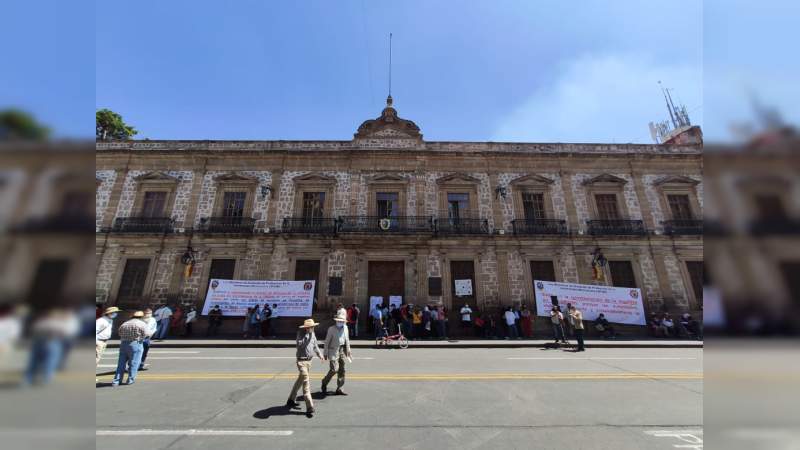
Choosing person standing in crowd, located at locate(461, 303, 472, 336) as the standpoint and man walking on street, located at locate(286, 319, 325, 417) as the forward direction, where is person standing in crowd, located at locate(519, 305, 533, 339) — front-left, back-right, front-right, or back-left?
back-left

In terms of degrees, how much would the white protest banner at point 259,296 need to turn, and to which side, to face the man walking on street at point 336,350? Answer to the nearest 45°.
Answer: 0° — it already faces them

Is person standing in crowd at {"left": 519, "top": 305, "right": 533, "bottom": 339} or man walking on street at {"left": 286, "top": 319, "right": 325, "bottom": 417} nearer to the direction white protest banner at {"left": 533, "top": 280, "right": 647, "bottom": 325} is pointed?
the man walking on street

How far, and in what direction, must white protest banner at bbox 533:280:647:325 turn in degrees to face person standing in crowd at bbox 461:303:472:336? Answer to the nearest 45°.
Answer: approximately 45° to its right

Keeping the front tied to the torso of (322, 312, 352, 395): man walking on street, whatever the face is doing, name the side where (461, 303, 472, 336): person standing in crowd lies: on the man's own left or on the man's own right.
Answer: on the man's own left

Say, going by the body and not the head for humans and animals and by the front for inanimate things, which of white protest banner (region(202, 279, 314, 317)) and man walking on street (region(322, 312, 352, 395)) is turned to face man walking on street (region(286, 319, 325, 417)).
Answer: the white protest banner

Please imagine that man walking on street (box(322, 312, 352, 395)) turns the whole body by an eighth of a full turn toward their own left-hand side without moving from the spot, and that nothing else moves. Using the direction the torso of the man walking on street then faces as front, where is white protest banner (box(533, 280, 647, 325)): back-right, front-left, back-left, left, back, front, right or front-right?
front-left

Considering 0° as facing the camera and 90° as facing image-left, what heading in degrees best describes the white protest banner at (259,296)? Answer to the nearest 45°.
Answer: approximately 0°

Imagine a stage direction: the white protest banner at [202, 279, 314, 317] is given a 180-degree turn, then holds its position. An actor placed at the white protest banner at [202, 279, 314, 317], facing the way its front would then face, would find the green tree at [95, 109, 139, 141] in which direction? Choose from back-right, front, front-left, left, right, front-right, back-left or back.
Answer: front-left

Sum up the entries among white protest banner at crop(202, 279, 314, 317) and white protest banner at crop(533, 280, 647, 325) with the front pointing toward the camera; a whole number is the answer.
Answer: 2

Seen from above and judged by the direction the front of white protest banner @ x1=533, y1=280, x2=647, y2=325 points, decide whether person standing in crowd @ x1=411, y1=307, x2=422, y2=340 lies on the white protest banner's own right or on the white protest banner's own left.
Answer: on the white protest banner's own right

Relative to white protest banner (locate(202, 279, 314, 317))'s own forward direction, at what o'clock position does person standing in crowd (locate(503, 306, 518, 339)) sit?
The person standing in crowd is roughly at 10 o'clock from the white protest banner.

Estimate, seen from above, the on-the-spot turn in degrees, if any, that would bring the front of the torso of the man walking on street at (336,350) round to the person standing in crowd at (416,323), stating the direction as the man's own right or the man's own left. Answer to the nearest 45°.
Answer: approximately 135° to the man's own left

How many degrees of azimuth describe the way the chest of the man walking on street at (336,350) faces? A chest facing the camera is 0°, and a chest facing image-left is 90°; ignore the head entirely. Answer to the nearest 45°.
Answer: approximately 315°
